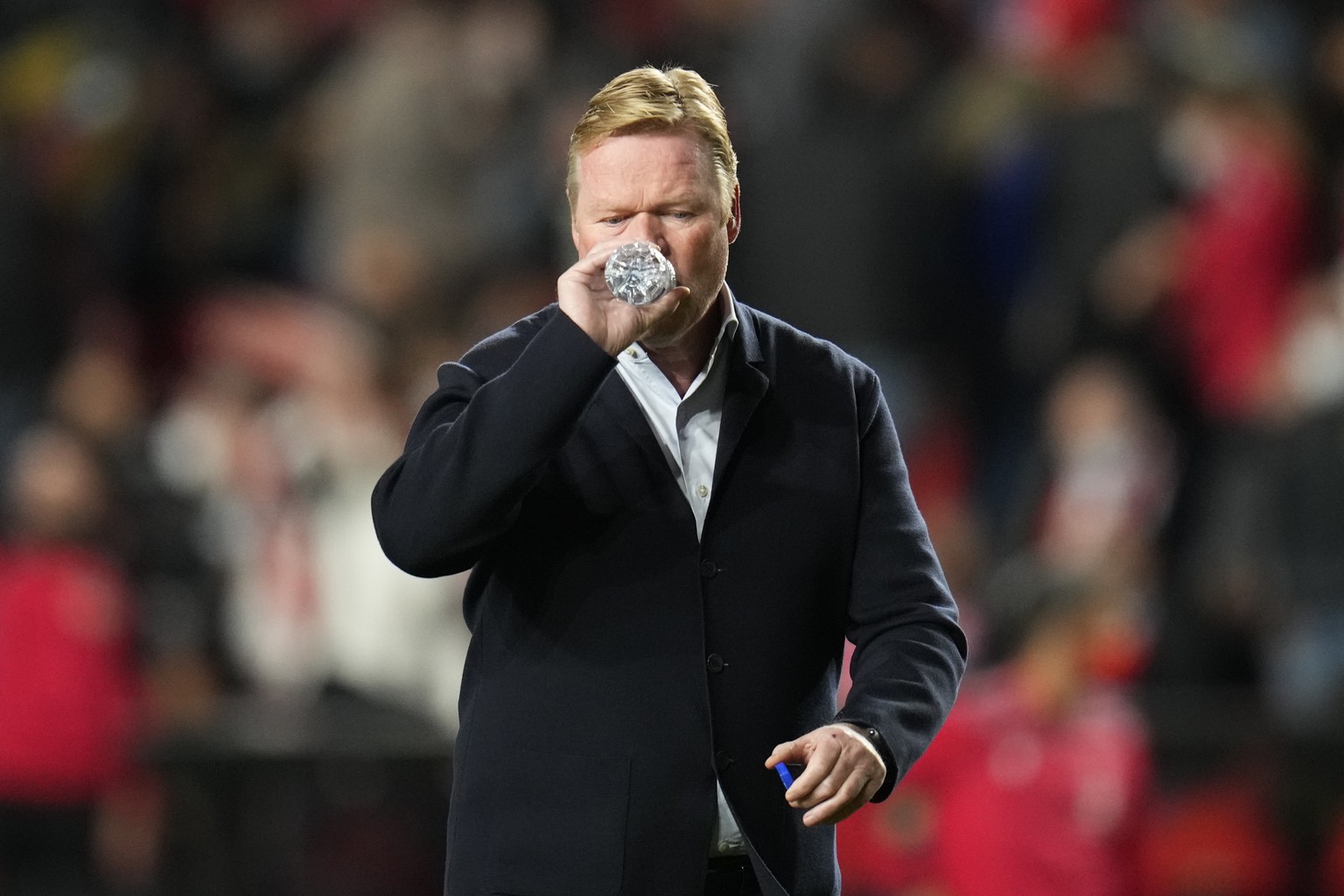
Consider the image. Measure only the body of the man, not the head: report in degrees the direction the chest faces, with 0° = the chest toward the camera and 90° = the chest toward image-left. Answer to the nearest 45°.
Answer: approximately 0°

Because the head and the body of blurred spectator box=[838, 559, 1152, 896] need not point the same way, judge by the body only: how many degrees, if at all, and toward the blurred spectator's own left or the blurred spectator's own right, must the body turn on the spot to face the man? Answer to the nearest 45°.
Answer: approximately 45° to the blurred spectator's own right

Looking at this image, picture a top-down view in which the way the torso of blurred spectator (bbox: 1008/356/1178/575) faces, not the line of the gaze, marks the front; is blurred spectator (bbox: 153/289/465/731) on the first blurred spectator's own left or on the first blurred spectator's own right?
on the first blurred spectator's own right

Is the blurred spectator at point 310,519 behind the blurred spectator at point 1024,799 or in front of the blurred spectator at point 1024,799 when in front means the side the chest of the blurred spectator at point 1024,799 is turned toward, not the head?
behind

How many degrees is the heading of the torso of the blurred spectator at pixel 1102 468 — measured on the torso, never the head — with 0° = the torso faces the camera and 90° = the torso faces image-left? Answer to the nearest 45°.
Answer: approximately 0°

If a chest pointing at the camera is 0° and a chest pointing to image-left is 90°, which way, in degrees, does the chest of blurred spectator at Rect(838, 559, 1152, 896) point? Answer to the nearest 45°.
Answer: approximately 315°

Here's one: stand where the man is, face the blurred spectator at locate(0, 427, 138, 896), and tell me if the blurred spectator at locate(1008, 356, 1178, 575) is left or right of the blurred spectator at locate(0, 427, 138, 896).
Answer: right

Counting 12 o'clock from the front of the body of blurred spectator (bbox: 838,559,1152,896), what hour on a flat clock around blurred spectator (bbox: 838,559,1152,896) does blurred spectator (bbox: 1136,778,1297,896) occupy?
blurred spectator (bbox: 1136,778,1297,896) is roughly at 9 o'clock from blurred spectator (bbox: 838,559,1152,896).

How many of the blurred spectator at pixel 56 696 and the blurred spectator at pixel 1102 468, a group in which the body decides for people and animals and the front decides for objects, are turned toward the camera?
2

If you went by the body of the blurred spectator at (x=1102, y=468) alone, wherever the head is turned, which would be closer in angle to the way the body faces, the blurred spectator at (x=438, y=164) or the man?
the man
